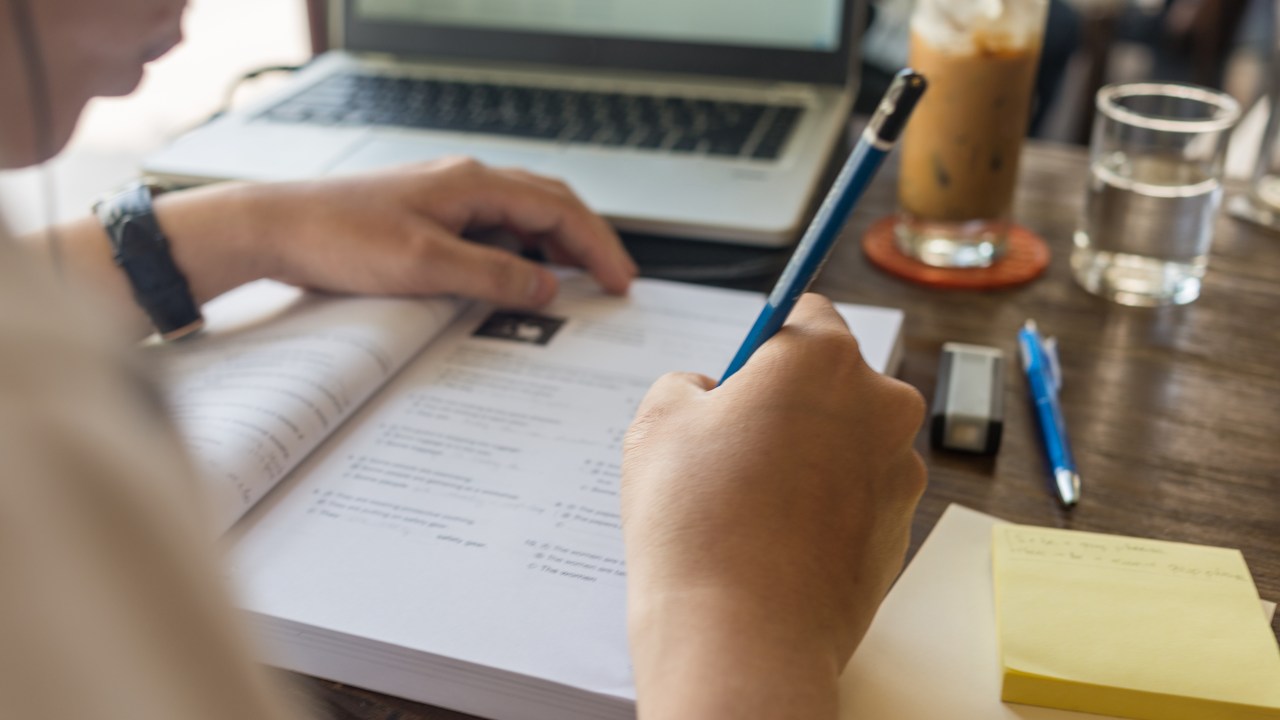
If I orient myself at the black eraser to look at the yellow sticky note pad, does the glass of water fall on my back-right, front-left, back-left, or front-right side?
back-left

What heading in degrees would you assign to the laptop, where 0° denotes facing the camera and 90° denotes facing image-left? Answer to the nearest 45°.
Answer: approximately 0°

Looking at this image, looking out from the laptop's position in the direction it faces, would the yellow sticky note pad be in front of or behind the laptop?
in front
